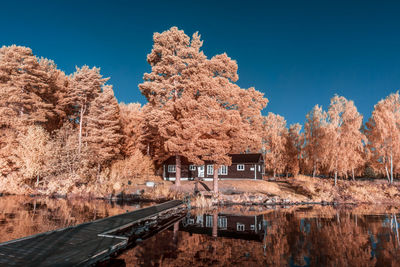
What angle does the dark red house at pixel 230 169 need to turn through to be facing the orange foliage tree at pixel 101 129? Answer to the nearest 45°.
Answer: approximately 45° to its right

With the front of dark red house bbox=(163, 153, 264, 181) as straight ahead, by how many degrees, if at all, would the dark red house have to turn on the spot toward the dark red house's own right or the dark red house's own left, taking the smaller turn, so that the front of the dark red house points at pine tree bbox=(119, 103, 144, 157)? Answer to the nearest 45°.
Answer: approximately 90° to the dark red house's own right

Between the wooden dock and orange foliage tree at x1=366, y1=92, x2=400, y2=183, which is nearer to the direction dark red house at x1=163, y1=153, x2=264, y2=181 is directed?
the wooden dock

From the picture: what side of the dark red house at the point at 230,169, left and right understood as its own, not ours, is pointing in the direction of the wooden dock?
front

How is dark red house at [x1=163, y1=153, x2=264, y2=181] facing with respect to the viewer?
toward the camera

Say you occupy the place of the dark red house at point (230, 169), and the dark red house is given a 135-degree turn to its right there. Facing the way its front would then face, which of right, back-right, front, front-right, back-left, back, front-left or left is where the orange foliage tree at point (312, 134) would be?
back-right

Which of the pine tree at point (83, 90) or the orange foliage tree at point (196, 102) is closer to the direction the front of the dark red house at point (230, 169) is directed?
the orange foliage tree

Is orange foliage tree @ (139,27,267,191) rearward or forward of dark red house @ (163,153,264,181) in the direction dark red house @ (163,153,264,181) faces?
forward

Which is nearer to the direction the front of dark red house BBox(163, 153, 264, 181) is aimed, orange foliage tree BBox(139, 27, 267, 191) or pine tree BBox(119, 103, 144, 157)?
the orange foliage tree

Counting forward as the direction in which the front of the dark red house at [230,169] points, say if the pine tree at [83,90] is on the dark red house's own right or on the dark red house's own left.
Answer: on the dark red house's own right

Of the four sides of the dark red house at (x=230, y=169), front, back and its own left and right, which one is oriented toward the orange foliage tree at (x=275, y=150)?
left
